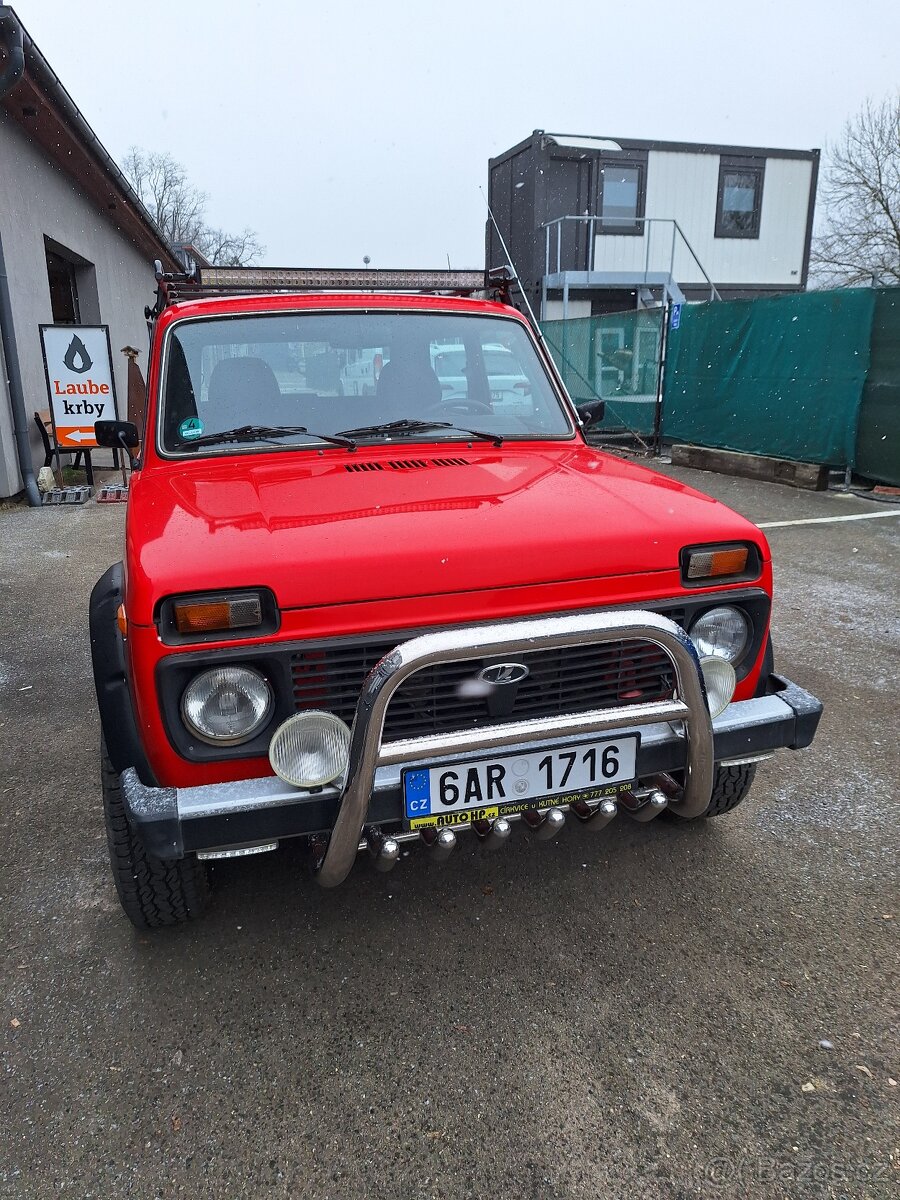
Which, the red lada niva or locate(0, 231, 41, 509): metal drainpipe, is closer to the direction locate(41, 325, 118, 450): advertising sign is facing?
the red lada niva

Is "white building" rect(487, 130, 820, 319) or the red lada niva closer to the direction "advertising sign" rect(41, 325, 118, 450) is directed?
the red lada niva

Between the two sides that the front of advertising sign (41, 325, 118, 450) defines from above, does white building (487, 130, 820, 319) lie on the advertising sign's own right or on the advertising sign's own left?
on the advertising sign's own left

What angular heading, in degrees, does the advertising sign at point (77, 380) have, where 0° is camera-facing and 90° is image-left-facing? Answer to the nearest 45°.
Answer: approximately 0°

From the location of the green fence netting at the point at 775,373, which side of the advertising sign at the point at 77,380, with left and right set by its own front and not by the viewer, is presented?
left

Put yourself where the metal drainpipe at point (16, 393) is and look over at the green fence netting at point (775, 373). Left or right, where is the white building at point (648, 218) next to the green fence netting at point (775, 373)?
left

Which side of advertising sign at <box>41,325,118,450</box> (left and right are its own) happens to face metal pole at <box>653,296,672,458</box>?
left

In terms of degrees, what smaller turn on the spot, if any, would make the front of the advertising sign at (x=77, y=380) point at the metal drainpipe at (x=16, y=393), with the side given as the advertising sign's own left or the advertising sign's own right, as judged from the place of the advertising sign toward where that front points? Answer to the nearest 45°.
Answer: approximately 45° to the advertising sign's own right

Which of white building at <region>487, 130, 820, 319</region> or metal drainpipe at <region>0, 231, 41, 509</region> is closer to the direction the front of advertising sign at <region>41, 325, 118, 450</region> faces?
the metal drainpipe
